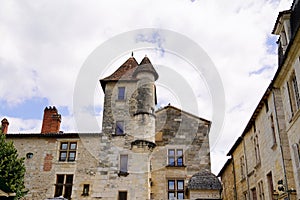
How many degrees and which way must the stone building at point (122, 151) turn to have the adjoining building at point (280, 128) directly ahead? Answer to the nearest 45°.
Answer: approximately 45° to its left

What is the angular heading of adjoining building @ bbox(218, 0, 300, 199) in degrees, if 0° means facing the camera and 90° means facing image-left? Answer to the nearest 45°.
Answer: approximately 90°

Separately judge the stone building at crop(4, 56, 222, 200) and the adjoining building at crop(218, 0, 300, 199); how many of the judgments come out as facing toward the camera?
1

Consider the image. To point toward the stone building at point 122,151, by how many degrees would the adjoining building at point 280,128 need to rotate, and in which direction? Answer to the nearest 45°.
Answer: approximately 45° to its right

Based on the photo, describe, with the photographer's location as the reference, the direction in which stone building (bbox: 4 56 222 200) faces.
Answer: facing the viewer

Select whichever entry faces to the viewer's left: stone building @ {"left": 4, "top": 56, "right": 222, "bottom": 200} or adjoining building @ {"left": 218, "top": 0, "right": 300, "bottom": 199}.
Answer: the adjoining building
